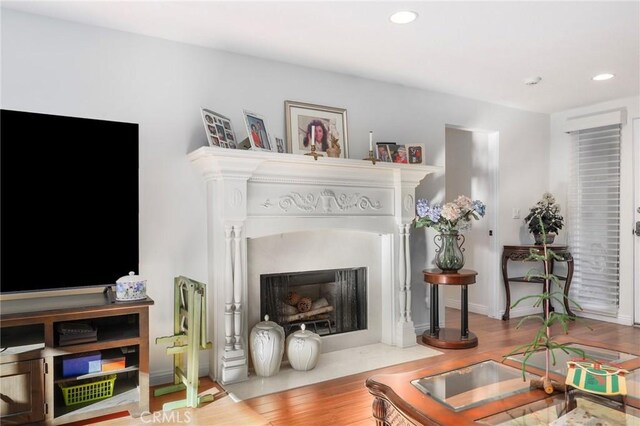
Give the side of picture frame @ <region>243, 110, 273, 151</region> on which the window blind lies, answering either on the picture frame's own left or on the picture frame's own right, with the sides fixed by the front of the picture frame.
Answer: on the picture frame's own left

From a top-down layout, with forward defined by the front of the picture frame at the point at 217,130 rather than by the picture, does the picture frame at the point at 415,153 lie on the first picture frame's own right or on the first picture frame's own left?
on the first picture frame's own left

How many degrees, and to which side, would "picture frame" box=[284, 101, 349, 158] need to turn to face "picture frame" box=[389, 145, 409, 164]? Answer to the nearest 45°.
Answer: approximately 45° to its left

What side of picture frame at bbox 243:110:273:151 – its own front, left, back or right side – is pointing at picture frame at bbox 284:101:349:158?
left

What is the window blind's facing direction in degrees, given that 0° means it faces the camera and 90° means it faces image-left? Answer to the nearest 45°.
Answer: approximately 45°

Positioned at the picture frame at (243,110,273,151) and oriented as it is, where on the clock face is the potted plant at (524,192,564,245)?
The potted plant is roughly at 10 o'clock from the picture frame.
